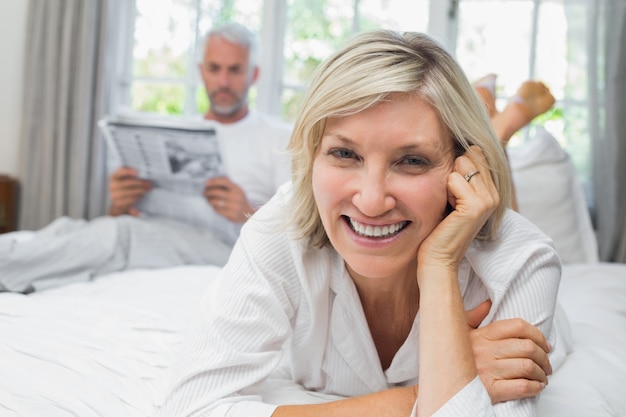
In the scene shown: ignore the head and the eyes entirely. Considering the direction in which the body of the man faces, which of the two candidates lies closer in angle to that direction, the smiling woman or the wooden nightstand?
the smiling woman

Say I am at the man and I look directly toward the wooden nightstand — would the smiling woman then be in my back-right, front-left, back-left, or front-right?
back-left

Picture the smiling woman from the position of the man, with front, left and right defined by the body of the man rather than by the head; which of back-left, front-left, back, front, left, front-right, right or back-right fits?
front-left

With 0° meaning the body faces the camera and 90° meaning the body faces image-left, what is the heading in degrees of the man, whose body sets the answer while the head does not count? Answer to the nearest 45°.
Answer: approximately 45°

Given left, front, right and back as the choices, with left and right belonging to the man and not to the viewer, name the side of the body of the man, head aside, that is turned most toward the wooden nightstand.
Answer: right

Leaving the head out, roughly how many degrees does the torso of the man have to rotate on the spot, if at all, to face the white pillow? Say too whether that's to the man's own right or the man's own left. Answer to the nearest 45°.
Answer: approximately 135° to the man's own left
